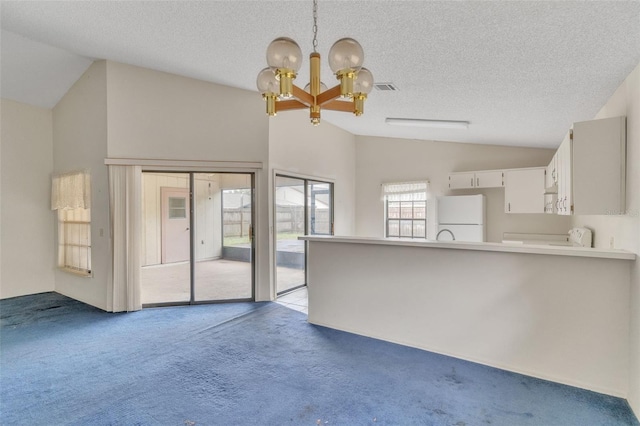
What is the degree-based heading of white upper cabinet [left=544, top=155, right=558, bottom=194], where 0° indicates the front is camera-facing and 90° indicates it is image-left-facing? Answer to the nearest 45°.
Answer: approximately 90°

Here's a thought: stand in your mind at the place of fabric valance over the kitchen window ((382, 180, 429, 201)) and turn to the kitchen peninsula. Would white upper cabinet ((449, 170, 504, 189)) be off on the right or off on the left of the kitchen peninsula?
left

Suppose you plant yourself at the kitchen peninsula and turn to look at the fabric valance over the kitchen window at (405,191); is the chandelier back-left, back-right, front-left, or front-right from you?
back-left

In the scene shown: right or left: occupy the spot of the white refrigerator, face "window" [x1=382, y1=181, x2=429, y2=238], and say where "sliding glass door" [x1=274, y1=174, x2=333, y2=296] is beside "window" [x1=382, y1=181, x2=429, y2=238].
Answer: left

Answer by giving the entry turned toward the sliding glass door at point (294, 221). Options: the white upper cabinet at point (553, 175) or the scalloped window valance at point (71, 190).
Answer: the white upper cabinet

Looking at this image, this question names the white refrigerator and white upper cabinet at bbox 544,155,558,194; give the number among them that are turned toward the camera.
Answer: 1

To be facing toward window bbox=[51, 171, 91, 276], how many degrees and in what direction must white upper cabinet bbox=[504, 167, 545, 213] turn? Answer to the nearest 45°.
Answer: approximately 45° to its right

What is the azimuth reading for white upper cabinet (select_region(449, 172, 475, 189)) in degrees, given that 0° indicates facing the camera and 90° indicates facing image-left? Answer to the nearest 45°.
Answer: approximately 0°
